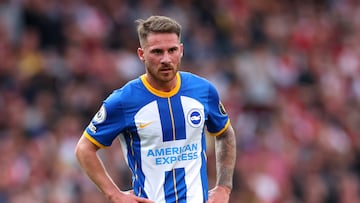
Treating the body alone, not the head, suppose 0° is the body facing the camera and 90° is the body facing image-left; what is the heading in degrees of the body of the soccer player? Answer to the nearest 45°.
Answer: approximately 0°
